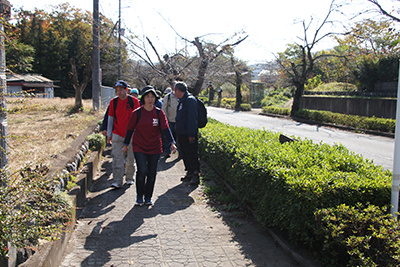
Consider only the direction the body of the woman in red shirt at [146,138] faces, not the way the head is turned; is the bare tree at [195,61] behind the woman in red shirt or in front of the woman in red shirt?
behind

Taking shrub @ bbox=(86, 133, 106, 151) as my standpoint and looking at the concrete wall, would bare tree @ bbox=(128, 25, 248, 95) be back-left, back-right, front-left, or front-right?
front-left

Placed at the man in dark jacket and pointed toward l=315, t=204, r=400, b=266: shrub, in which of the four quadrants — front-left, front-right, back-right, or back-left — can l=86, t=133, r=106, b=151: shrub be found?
back-right

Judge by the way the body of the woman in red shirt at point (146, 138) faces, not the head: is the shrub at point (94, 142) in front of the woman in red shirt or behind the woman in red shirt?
behind

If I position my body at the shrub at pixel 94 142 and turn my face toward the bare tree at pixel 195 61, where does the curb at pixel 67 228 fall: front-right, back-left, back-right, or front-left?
back-right

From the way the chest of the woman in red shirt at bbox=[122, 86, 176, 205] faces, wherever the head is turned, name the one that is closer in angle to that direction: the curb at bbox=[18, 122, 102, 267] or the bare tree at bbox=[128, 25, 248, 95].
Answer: the curb

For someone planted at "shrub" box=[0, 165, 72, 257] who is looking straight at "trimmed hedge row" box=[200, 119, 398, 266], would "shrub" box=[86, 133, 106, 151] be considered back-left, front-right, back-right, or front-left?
front-left

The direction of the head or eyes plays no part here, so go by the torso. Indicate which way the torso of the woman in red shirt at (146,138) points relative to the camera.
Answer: toward the camera

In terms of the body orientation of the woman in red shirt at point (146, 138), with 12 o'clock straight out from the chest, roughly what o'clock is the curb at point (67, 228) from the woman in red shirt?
The curb is roughly at 1 o'clock from the woman in red shirt.

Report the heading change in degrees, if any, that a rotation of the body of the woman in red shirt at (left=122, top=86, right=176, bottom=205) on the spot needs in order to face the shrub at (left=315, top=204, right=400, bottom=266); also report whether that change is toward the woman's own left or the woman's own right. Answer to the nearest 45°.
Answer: approximately 45° to the woman's own left

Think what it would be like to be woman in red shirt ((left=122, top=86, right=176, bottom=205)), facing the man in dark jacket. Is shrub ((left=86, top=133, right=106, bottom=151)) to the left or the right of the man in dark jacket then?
left

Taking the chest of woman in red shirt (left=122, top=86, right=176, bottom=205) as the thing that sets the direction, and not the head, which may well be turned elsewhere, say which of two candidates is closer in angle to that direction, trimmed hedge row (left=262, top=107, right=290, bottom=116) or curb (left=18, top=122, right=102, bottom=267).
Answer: the curb

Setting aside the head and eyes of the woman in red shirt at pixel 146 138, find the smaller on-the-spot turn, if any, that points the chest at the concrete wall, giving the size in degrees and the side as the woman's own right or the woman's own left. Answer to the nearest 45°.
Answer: approximately 135° to the woman's own left
